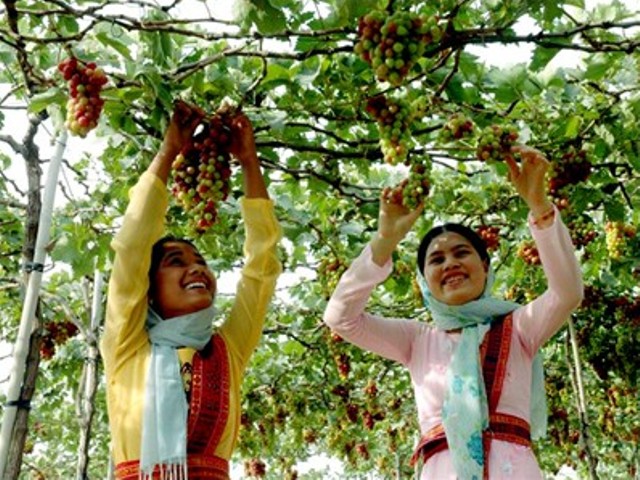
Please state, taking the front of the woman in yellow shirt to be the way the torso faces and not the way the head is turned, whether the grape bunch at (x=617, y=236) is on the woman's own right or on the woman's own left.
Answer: on the woman's own left

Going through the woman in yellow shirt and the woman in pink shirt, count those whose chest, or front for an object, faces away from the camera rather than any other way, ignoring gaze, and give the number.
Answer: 0

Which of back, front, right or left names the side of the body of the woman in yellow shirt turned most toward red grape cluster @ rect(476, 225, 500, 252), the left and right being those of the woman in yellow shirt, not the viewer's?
left

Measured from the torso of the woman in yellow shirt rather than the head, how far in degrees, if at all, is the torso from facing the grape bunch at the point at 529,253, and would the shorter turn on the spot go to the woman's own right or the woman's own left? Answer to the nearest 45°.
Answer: approximately 90° to the woman's own left

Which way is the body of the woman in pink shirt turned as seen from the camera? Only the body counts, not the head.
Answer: toward the camera

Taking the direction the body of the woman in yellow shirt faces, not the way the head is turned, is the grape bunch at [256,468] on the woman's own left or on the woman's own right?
on the woman's own left

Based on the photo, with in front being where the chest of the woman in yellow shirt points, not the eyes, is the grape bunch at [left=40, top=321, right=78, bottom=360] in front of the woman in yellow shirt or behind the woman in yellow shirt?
behind

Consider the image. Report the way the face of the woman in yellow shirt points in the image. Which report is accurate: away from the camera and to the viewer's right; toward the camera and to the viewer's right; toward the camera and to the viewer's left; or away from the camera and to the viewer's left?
toward the camera and to the viewer's right

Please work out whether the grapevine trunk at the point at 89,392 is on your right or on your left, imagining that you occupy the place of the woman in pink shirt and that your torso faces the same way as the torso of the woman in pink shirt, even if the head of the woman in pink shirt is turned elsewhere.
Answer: on your right

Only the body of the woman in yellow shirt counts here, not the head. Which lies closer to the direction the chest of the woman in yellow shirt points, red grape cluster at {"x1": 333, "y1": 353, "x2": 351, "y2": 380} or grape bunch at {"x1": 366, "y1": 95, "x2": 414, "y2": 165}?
the grape bunch

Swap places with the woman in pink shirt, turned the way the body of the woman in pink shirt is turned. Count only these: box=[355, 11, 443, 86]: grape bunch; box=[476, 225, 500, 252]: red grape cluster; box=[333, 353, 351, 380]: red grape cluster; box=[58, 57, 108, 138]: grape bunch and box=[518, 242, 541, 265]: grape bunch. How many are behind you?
3
